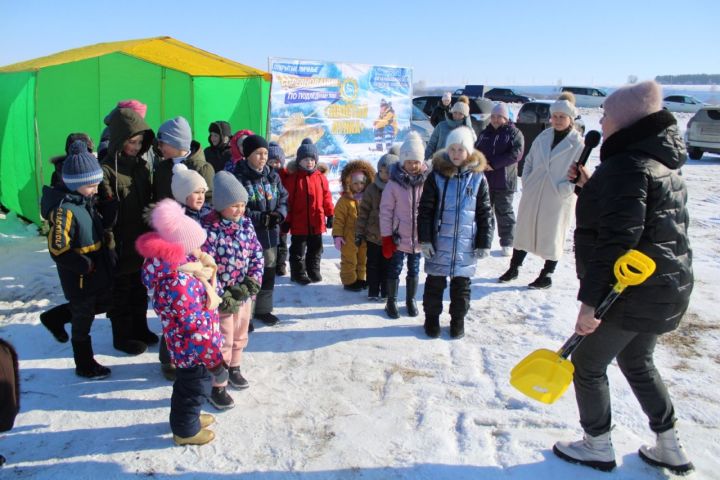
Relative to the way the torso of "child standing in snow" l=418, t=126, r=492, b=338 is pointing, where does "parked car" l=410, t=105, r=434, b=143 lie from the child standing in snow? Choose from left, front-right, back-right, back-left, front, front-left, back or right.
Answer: back

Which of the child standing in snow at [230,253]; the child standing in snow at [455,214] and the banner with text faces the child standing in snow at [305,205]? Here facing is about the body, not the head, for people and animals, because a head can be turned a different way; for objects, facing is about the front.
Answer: the banner with text

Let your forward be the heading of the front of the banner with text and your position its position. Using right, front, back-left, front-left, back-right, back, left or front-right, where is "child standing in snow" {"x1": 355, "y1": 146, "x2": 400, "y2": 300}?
front

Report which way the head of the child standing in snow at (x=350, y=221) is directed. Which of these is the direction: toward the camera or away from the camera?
toward the camera

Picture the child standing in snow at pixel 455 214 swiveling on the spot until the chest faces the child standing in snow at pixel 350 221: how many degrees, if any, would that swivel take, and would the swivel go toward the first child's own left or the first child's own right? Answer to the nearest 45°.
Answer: approximately 135° to the first child's own right

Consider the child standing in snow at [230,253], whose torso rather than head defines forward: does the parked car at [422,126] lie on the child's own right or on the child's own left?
on the child's own left

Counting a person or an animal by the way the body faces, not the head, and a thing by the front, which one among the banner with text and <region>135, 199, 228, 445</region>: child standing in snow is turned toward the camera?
the banner with text

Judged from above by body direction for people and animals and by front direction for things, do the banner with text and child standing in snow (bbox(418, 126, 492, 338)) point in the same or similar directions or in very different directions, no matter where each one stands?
same or similar directions

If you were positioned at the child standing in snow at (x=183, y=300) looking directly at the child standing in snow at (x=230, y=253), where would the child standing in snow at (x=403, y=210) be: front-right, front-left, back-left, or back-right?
front-right

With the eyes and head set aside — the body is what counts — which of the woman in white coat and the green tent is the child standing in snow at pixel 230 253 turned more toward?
the woman in white coat

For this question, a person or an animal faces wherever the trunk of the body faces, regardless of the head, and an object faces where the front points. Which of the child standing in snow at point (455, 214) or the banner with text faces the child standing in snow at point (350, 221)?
the banner with text

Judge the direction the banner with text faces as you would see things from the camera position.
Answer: facing the viewer

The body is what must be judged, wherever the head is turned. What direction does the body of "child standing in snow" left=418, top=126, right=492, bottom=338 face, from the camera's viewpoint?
toward the camera
